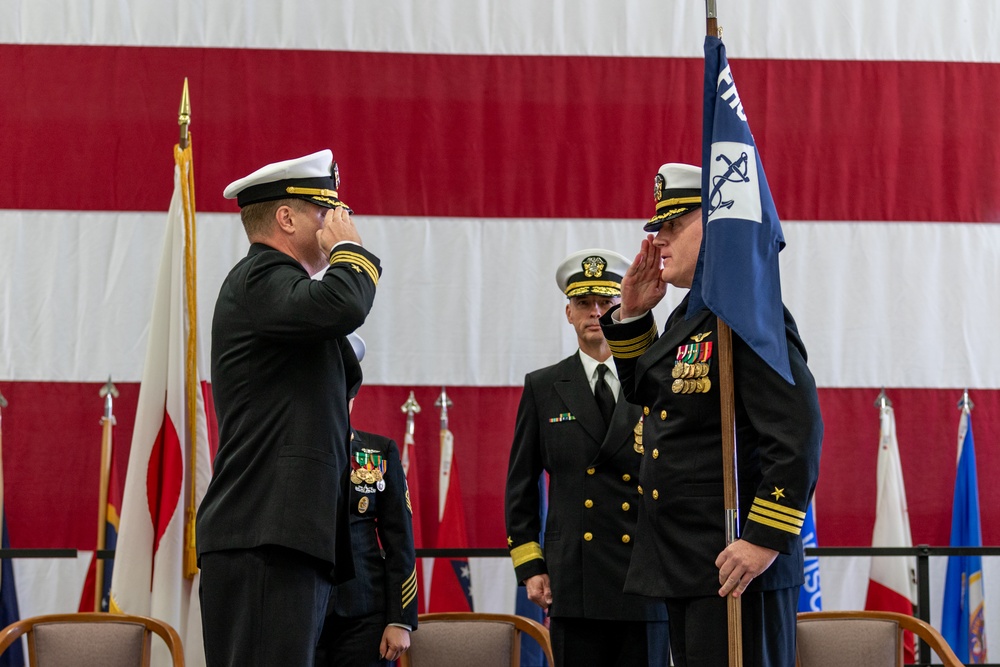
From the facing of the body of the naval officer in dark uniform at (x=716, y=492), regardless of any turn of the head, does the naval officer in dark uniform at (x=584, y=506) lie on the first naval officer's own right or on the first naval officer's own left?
on the first naval officer's own right

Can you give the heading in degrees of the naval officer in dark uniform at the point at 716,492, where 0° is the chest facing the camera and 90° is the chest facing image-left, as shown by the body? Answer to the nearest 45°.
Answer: approximately 45°

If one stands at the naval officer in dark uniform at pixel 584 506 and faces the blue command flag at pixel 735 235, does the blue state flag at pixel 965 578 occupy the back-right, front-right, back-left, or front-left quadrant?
back-left

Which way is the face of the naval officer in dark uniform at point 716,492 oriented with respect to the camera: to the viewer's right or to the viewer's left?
to the viewer's left

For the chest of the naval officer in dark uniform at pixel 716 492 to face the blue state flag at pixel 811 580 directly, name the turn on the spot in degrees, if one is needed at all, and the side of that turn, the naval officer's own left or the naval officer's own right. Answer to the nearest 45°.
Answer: approximately 135° to the naval officer's own right

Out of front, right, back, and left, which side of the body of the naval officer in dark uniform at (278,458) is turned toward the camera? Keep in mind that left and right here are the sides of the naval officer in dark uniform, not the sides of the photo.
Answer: right

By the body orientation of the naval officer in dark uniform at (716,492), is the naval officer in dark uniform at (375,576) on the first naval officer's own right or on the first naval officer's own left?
on the first naval officer's own right

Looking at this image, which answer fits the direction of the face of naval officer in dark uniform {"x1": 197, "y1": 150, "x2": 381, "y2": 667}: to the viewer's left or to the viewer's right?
to the viewer's right
